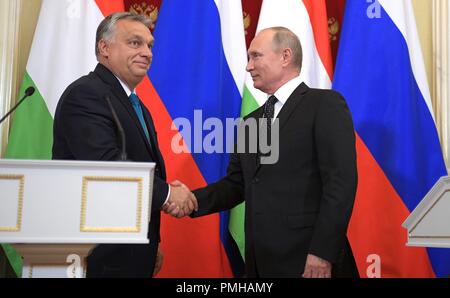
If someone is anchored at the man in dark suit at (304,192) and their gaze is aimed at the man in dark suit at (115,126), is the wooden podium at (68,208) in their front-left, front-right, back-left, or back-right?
front-left

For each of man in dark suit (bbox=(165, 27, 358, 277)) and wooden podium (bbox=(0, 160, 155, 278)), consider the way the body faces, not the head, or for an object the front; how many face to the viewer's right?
0

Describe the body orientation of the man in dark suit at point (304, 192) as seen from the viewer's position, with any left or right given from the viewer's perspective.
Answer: facing the viewer and to the left of the viewer

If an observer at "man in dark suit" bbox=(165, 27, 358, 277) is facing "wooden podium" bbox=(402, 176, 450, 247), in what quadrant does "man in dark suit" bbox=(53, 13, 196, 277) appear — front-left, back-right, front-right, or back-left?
back-right

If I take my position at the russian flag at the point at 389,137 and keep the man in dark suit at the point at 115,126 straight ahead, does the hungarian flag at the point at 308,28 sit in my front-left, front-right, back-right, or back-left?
front-right

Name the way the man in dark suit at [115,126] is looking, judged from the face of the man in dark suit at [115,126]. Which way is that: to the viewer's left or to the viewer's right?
to the viewer's right

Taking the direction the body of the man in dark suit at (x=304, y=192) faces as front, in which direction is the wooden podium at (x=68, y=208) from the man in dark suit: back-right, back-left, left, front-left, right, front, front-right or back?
front

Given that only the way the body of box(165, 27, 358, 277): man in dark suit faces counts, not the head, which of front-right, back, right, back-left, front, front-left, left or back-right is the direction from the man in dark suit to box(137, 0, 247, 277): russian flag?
right

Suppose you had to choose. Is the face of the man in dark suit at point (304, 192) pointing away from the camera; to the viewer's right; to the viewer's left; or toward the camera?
to the viewer's left

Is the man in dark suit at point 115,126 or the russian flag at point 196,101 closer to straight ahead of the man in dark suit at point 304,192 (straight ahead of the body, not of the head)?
the man in dark suit
